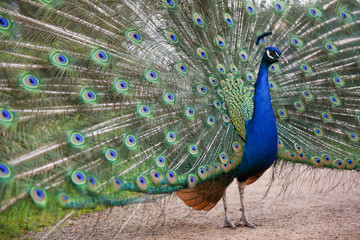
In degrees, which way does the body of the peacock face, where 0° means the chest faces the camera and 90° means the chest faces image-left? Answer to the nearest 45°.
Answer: approximately 315°
